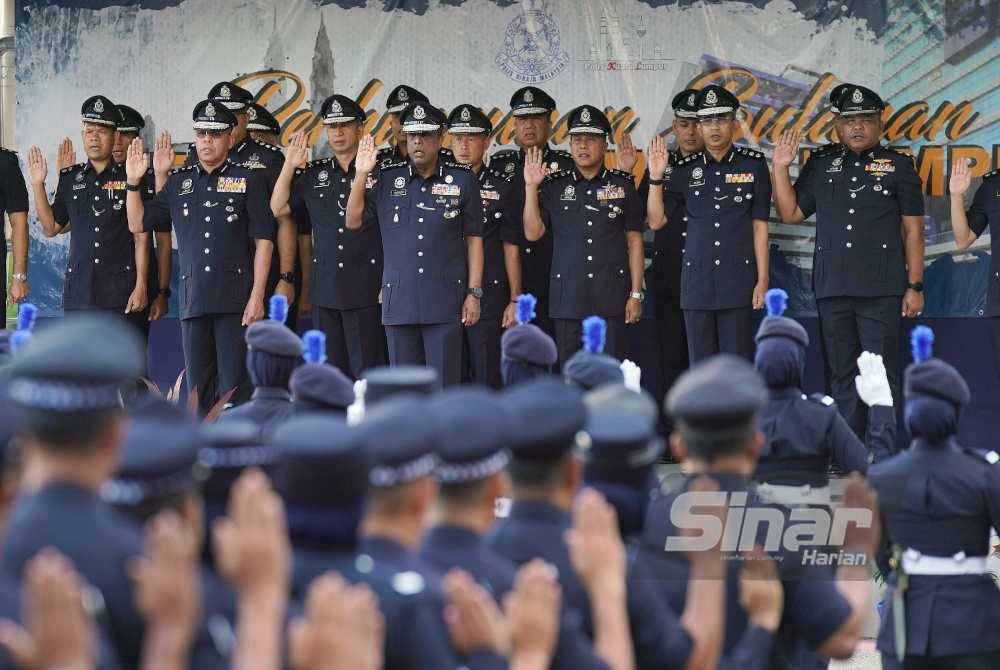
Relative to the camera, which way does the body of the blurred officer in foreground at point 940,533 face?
away from the camera

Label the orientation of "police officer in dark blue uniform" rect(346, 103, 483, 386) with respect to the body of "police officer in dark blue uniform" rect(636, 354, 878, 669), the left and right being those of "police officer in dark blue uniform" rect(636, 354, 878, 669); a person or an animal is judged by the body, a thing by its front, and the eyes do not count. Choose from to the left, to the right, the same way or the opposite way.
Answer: the opposite way

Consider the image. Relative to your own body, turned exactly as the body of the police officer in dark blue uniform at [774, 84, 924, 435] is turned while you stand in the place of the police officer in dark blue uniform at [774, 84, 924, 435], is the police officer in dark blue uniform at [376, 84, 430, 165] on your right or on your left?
on your right

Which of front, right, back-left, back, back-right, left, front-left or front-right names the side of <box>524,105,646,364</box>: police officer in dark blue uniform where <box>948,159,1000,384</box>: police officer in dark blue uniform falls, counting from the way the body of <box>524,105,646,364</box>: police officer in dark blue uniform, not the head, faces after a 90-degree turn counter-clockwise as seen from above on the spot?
front

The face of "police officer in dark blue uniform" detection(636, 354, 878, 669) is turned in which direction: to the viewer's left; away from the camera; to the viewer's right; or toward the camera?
away from the camera

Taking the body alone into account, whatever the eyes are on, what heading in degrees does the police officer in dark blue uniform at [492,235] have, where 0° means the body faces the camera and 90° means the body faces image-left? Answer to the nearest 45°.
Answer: approximately 45°

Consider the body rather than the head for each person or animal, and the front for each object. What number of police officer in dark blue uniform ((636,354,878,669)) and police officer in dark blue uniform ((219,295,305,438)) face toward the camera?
0

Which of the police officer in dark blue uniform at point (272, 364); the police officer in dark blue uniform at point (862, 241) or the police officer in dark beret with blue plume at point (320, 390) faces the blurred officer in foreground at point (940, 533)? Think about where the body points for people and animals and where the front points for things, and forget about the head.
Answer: the police officer in dark blue uniform at point (862, 241)

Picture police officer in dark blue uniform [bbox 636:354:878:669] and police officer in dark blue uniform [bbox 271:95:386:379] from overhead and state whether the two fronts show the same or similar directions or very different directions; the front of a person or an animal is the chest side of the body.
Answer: very different directions

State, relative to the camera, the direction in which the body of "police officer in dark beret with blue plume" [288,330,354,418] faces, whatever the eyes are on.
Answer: away from the camera
